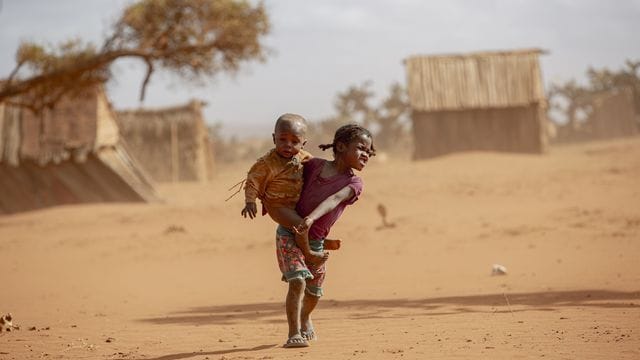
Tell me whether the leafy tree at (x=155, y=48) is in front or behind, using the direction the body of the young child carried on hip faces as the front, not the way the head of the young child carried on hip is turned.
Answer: behind

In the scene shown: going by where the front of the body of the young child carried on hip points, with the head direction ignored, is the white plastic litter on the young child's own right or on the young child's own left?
on the young child's own left

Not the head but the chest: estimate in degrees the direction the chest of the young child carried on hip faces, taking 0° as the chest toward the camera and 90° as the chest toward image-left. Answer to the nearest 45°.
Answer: approximately 315°

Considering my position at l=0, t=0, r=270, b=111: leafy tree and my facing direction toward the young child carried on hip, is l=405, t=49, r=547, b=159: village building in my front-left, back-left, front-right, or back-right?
back-left

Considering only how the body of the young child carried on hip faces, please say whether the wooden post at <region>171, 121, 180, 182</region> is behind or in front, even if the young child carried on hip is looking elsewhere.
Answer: behind

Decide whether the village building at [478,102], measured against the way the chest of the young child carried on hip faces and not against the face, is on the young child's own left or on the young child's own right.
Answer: on the young child's own left

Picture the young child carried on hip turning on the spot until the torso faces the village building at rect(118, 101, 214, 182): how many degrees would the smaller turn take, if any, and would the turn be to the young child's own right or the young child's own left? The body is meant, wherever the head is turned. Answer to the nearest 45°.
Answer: approximately 135° to the young child's own left

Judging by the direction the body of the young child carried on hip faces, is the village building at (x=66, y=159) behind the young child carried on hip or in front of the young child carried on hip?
behind
